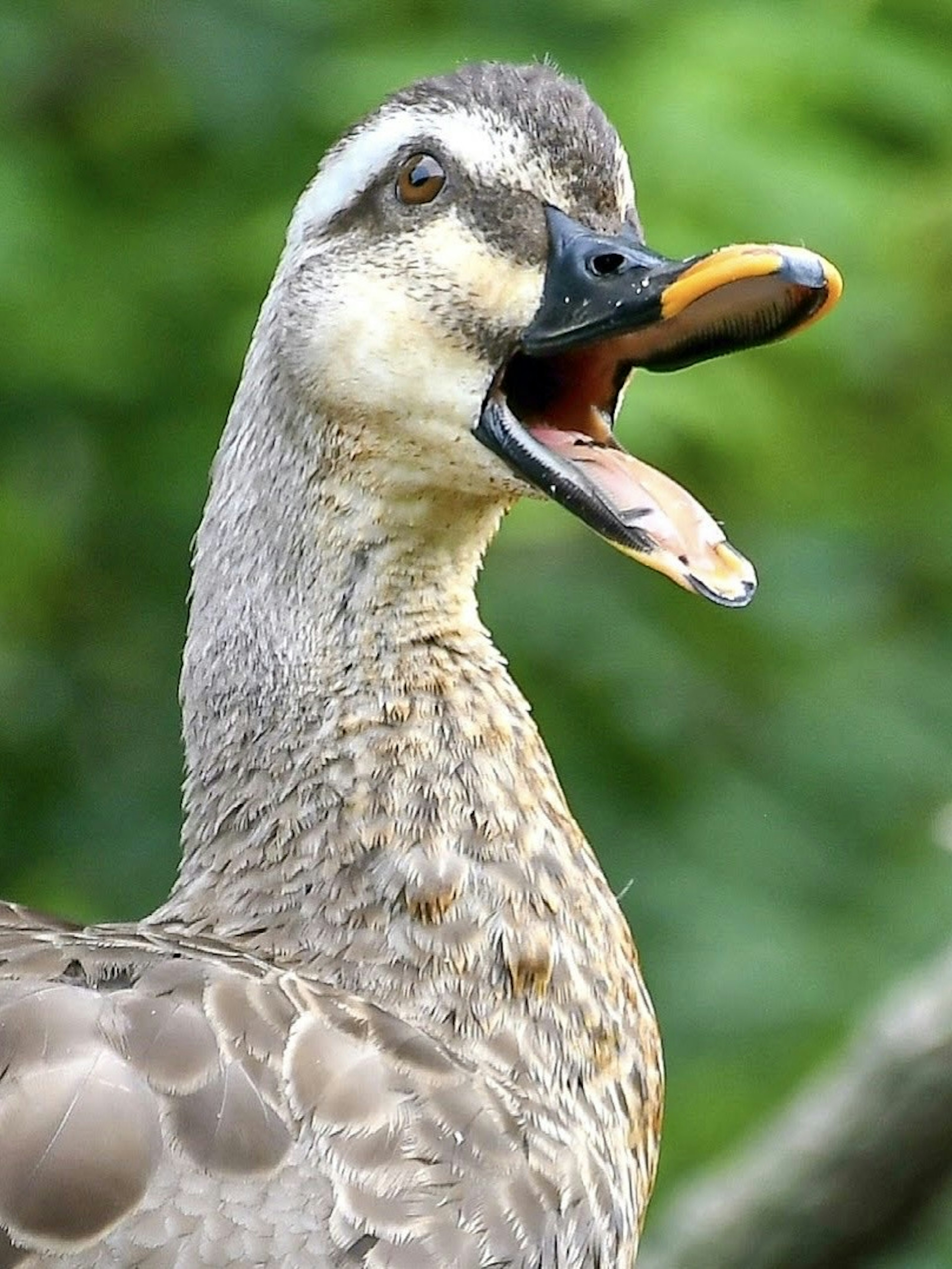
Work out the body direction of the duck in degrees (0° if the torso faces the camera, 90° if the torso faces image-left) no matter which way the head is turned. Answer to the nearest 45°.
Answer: approximately 270°
